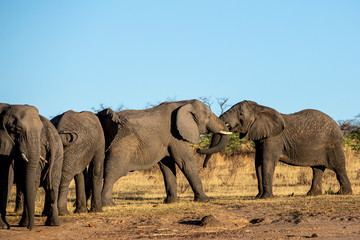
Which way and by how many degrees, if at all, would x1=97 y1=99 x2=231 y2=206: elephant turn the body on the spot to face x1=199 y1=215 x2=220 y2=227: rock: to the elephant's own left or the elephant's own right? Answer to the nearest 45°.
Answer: approximately 90° to the elephant's own right

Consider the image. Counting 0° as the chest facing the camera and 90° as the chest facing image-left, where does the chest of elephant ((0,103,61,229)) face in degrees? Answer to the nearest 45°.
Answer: approximately 315°

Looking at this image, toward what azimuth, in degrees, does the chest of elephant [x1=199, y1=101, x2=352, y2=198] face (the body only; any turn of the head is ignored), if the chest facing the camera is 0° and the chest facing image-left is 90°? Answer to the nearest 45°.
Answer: approximately 90°

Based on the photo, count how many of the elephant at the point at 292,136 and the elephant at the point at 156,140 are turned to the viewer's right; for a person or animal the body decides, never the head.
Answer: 1

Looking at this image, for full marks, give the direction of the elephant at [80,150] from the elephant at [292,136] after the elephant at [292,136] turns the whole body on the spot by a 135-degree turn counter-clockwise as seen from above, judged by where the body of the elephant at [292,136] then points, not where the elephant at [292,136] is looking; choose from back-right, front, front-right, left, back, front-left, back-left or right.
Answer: right

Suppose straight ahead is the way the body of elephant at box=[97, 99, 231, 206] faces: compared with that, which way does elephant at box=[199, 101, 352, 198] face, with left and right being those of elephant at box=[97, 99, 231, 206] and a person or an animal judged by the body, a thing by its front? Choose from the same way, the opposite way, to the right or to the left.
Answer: the opposite way

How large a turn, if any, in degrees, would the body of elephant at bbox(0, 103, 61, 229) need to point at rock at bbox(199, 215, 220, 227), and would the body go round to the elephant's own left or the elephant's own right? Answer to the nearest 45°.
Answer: approximately 45° to the elephant's own left

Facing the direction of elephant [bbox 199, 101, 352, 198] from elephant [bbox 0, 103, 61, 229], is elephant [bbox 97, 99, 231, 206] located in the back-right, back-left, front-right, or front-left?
front-left

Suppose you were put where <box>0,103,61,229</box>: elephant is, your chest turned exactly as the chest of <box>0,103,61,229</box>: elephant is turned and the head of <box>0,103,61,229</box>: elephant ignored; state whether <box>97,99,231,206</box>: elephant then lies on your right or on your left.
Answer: on your left

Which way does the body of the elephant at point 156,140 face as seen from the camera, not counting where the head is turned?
to the viewer's right
